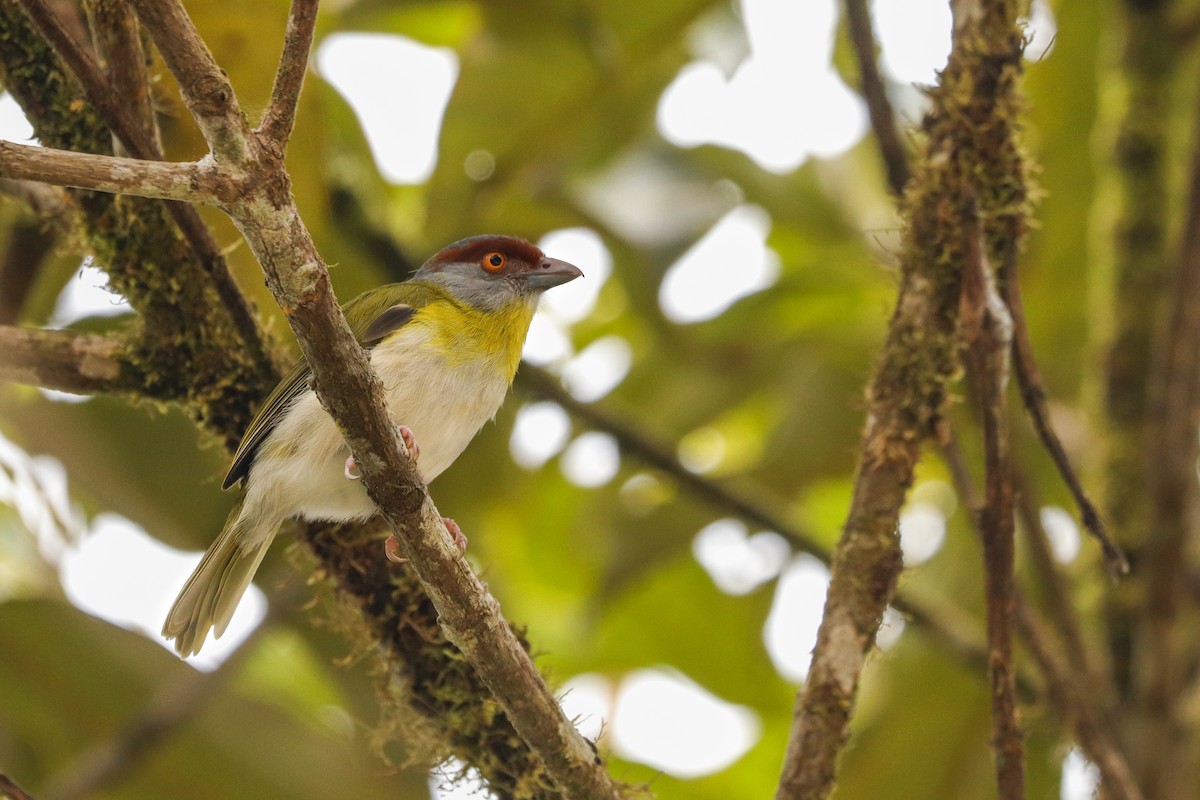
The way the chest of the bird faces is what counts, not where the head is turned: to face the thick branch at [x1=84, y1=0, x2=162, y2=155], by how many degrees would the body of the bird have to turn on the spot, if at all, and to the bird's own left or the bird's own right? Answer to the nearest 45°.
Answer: approximately 135° to the bird's own right

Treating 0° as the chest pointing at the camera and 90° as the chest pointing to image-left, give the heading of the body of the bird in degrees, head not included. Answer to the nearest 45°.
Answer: approximately 270°

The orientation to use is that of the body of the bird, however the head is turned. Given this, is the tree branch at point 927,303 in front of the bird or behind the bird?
in front

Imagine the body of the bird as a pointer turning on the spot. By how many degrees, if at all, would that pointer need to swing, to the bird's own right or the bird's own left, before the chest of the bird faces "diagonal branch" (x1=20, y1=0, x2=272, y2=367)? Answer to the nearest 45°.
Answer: approximately 135° to the bird's own right
